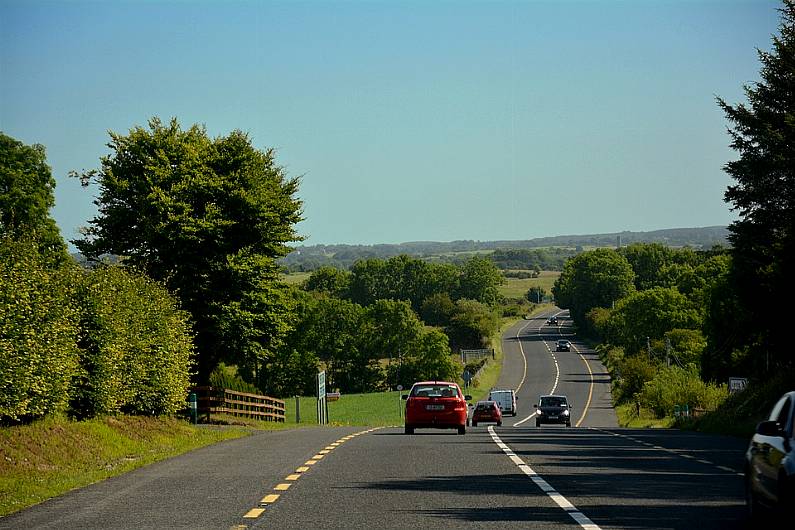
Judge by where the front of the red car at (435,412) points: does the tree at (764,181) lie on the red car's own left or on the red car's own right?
on the red car's own right

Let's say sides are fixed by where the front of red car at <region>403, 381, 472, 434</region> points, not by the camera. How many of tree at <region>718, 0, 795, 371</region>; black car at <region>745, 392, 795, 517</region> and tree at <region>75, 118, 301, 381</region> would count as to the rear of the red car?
1

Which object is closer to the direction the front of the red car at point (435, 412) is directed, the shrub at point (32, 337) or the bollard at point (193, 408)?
the bollard

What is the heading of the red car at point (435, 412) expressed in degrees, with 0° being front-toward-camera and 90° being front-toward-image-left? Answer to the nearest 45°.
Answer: approximately 180°

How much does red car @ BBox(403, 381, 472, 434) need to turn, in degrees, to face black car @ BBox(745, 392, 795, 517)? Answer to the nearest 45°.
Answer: approximately 180°

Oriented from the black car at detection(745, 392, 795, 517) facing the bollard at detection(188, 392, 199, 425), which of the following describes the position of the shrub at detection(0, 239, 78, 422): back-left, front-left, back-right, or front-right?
front-left

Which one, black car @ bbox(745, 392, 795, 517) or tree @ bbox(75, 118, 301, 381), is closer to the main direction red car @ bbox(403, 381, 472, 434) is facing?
the tree

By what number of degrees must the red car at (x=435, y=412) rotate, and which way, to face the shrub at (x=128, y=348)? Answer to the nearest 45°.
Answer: approximately 135° to its left

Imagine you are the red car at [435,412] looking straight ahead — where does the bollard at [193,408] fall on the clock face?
The bollard is roughly at 10 o'clock from the red car.

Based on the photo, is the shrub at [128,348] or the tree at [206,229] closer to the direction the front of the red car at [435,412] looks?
the tree

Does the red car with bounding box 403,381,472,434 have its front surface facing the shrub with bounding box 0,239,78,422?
no

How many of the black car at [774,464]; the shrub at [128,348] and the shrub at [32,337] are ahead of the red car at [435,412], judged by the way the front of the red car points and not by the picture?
0

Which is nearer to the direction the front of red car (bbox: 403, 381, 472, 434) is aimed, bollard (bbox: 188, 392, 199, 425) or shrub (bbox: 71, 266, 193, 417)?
the bollard

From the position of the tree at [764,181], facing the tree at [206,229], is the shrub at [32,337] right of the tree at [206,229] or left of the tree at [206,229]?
left

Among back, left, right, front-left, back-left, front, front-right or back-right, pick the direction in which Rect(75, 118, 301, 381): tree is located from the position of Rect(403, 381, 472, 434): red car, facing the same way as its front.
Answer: front-left
